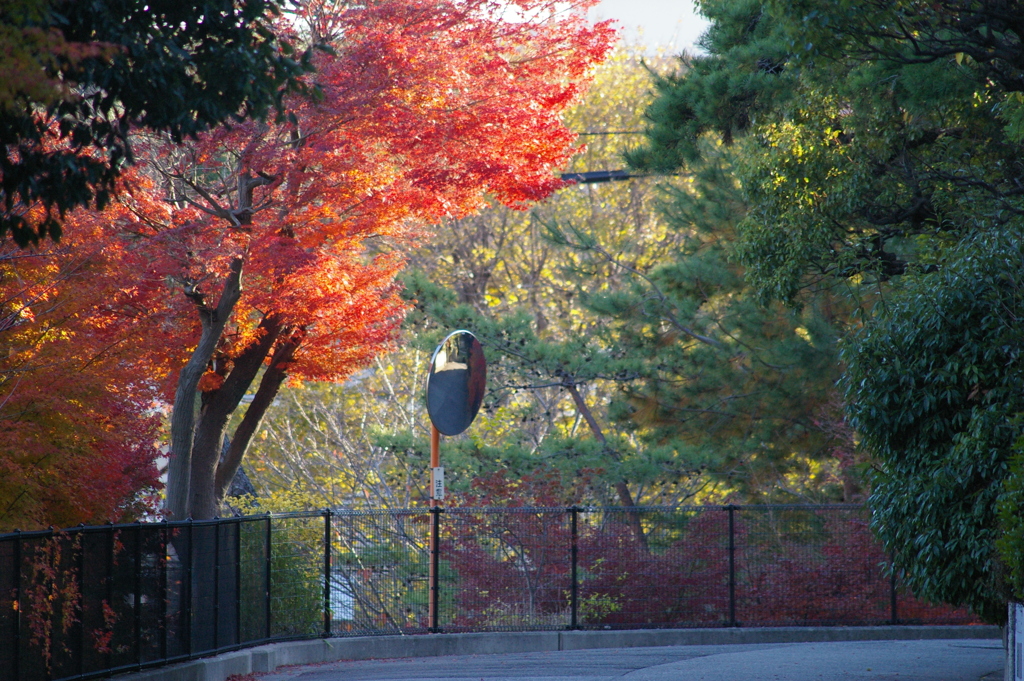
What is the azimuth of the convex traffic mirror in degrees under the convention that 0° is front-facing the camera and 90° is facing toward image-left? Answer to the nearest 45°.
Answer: approximately 315°
